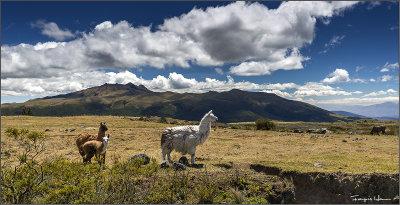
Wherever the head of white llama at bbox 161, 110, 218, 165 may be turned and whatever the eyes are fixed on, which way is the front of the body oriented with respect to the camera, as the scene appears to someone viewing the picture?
to the viewer's right
